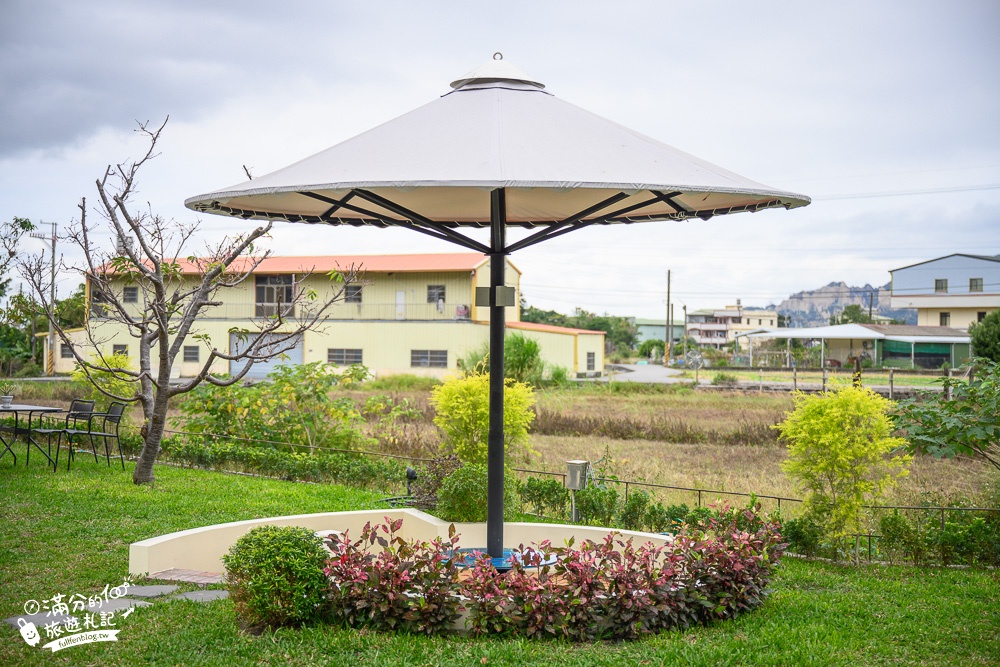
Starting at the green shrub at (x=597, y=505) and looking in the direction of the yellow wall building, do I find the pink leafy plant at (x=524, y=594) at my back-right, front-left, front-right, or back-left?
back-left

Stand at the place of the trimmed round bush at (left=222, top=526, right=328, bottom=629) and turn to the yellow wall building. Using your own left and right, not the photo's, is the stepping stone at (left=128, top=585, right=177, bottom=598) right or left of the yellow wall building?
left

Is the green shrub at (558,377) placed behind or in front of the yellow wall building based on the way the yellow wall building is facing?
in front

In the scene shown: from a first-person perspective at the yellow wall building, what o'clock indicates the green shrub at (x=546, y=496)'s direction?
The green shrub is roughly at 12 o'clock from the yellow wall building.

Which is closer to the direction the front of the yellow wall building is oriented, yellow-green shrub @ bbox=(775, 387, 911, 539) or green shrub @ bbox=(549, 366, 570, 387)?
the yellow-green shrub

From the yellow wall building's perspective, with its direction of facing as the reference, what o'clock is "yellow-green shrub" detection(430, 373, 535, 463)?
The yellow-green shrub is roughly at 12 o'clock from the yellow wall building.

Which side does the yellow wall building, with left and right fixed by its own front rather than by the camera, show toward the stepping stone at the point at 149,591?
front

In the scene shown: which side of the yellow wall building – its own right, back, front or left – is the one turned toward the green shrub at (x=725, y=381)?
left

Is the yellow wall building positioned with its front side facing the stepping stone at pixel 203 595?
yes

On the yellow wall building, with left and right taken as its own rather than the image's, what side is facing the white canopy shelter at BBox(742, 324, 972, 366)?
left

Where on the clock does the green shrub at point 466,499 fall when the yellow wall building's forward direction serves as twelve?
The green shrub is roughly at 12 o'clock from the yellow wall building.

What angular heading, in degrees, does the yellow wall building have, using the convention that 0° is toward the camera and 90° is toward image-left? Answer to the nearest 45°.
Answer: approximately 0°

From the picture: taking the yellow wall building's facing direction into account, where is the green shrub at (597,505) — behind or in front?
in front

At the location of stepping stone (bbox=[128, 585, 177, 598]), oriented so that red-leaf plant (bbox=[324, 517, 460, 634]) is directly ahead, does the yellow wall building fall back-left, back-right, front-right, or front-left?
back-left

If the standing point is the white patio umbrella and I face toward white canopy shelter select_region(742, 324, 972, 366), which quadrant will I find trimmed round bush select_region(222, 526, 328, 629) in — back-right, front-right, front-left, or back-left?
back-left
